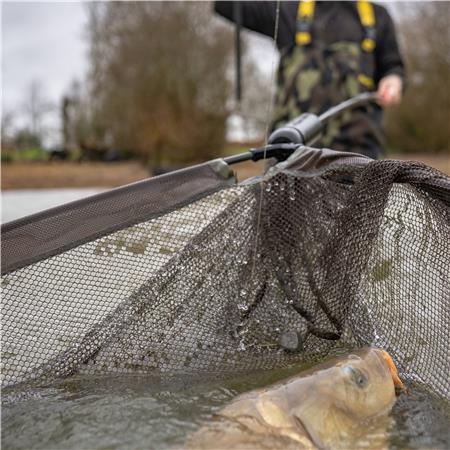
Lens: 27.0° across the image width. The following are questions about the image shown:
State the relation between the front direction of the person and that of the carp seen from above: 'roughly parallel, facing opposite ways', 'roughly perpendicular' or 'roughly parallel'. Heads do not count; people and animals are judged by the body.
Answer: roughly perpendicular

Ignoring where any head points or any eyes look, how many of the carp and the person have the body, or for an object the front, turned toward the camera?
1

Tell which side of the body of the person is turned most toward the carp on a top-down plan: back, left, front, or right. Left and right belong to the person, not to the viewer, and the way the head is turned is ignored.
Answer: front

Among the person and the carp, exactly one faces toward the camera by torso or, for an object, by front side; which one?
the person

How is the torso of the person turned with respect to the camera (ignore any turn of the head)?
toward the camera

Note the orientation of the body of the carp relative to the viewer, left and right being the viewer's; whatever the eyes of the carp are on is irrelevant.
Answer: facing to the right of the viewer

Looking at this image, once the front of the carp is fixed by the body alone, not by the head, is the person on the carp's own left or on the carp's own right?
on the carp's own left
